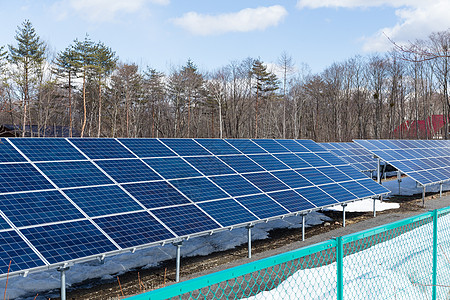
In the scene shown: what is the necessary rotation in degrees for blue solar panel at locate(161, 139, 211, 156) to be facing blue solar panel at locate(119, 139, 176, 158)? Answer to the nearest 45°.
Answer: approximately 90° to its right

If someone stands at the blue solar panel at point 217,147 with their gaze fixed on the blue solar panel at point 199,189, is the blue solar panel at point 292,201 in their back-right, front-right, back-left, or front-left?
front-left

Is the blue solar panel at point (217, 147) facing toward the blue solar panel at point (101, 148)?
no

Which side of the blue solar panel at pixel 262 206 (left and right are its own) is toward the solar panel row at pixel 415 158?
left

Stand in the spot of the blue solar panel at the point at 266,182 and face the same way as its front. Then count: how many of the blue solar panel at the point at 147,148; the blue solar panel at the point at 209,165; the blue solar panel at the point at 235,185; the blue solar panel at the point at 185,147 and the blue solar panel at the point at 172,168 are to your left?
0

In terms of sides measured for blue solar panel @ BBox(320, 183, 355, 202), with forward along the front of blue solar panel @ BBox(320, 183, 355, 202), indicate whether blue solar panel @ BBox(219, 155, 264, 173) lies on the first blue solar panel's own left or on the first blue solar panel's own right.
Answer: on the first blue solar panel's own right

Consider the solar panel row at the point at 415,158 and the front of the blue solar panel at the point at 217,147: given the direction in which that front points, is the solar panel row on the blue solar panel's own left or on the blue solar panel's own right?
on the blue solar panel's own left

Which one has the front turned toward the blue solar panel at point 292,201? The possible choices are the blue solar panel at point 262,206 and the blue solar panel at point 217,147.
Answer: the blue solar panel at point 217,147

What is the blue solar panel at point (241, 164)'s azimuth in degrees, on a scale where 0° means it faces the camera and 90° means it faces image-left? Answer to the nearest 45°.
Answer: approximately 315°

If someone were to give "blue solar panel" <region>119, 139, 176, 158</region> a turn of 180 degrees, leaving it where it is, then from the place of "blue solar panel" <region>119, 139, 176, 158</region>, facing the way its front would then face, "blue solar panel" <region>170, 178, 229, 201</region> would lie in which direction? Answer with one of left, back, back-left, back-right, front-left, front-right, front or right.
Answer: back

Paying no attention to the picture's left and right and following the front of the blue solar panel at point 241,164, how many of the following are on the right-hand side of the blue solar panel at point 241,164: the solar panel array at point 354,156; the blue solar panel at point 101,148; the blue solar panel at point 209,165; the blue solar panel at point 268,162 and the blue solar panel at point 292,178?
2

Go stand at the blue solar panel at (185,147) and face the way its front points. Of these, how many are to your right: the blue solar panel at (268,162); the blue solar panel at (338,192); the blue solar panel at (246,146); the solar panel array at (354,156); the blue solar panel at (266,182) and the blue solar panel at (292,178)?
0

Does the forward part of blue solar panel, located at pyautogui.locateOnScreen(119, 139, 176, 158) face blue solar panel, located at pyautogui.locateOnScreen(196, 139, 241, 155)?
no

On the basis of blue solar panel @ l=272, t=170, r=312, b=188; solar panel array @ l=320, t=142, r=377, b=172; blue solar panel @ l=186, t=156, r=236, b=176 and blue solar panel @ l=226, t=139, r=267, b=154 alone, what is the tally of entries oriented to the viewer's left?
0

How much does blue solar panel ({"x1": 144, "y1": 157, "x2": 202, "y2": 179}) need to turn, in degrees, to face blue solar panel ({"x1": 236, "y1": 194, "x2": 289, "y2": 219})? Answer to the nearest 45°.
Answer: approximately 45° to its left

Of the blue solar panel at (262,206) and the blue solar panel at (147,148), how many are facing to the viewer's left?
0

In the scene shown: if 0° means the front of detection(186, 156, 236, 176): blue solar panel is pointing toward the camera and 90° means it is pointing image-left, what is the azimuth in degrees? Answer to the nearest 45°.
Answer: approximately 315°

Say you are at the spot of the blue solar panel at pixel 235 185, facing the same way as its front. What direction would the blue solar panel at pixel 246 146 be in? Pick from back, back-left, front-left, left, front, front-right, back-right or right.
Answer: back-left

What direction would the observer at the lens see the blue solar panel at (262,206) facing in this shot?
facing the viewer and to the right of the viewer
